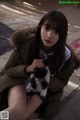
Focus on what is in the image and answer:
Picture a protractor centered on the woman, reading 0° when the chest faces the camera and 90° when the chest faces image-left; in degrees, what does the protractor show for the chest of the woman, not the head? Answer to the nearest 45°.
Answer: approximately 0°
